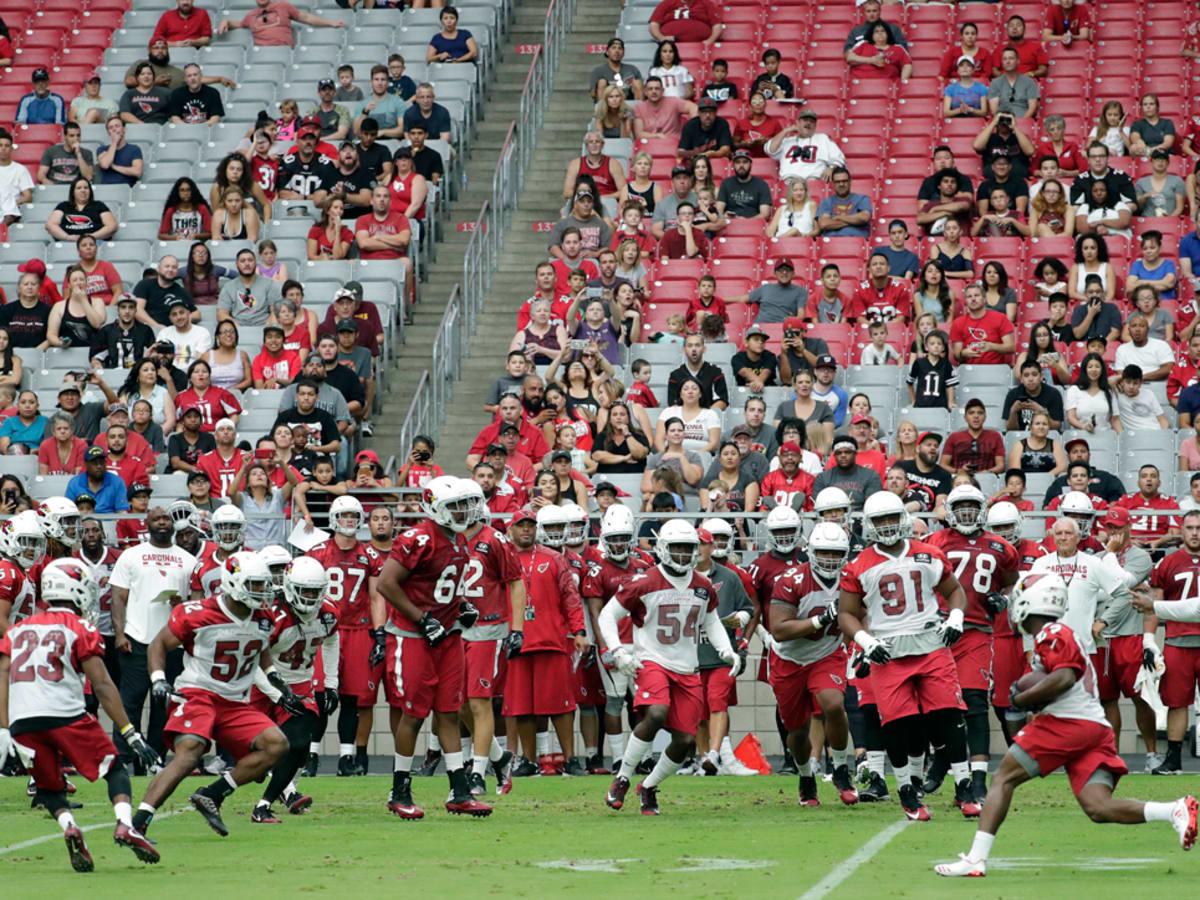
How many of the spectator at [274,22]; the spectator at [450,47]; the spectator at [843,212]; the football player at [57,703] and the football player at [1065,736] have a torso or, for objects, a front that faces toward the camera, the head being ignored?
3

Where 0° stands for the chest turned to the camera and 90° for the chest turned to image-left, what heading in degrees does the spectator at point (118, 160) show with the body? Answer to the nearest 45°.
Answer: approximately 0°

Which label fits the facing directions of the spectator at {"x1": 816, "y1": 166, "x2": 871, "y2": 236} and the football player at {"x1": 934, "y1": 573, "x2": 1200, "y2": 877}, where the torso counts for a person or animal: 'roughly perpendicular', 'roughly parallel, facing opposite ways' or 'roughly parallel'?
roughly perpendicular

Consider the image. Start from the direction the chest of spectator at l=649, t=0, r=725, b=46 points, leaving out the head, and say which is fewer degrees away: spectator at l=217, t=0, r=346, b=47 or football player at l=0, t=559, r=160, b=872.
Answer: the football player

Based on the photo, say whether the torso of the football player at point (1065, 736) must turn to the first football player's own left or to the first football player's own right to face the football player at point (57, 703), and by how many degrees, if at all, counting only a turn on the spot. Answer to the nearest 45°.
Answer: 0° — they already face them

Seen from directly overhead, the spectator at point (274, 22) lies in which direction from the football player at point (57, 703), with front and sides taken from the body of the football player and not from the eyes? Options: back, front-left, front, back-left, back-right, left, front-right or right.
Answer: front-left

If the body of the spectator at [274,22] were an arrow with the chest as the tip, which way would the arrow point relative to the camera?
toward the camera

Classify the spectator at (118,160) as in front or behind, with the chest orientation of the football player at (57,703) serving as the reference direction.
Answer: in front

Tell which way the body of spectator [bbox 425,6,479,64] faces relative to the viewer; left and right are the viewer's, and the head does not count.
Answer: facing the viewer

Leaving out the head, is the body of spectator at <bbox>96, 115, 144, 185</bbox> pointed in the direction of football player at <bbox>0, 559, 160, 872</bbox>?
yes

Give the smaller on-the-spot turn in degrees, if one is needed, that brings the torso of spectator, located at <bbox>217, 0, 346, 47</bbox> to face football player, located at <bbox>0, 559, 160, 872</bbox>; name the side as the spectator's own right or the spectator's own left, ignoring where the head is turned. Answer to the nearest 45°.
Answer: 0° — they already face them

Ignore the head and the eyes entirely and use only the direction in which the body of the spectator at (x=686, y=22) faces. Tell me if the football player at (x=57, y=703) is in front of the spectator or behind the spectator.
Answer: in front

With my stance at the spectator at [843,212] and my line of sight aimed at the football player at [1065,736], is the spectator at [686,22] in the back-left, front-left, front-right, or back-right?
back-right
